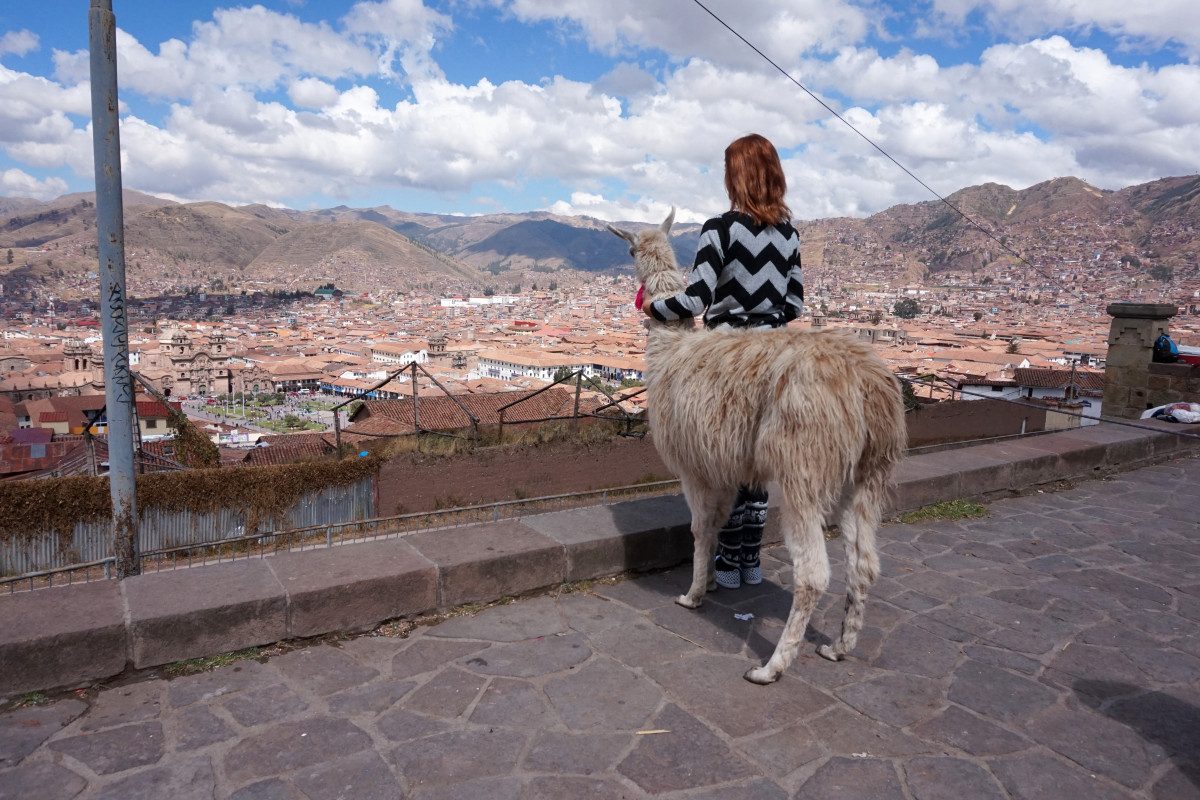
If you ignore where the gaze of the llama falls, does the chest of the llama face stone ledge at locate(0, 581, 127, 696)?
no

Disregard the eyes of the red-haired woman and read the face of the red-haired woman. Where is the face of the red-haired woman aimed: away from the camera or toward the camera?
away from the camera

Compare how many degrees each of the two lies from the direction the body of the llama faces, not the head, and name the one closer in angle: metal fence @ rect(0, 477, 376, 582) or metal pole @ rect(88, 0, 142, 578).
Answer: the metal fence

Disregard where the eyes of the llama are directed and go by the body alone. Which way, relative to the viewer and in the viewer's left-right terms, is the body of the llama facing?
facing away from the viewer and to the left of the viewer

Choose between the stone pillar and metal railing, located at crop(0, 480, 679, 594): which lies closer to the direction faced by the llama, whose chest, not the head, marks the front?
the metal railing

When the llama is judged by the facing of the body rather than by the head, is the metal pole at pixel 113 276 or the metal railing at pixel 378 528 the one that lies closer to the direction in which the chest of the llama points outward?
the metal railing

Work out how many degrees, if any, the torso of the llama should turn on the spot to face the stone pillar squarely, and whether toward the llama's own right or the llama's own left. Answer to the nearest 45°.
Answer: approximately 90° to the llama's own right

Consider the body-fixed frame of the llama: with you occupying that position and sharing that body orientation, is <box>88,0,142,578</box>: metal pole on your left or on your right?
on your left
